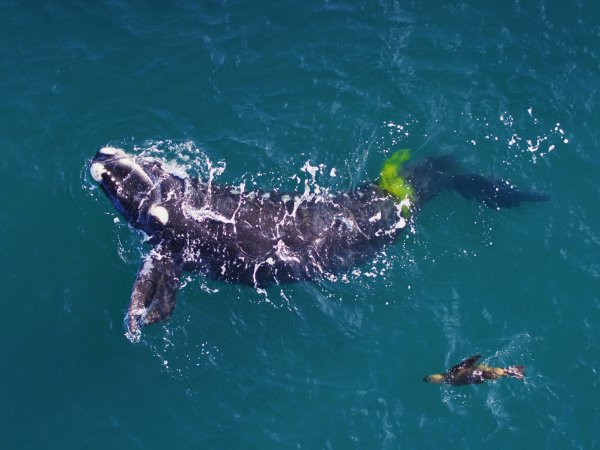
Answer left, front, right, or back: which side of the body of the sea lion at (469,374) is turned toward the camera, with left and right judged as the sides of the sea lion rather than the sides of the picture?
left

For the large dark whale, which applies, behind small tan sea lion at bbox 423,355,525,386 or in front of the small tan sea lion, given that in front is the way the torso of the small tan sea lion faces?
in front
